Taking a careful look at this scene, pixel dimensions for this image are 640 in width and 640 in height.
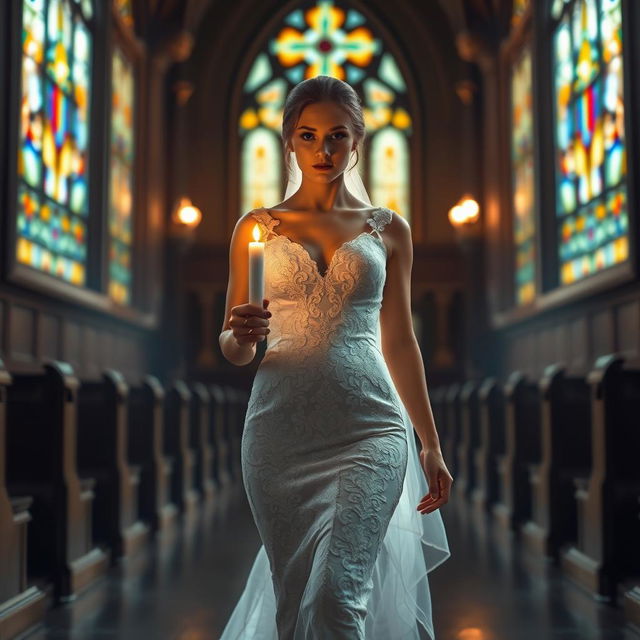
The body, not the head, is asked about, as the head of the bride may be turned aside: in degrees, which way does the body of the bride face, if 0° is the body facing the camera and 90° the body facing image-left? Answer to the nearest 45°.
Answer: approximately 0°

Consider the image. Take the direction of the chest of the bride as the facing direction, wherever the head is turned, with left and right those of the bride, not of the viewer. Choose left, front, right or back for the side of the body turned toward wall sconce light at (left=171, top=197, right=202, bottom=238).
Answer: back

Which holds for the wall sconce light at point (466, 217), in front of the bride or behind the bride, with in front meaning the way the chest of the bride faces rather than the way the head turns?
behind

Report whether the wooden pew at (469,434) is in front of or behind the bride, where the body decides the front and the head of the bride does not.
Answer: behind
